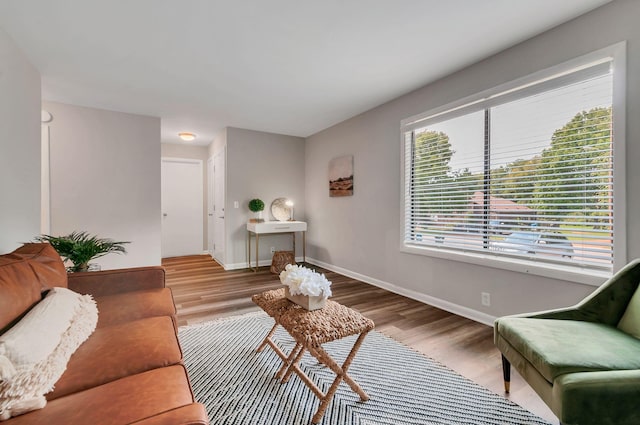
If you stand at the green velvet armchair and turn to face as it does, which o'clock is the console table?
The console table is roughly at 2 o'clock from the green velvet armchair.

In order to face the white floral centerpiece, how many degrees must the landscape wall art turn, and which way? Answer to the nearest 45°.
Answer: approximately 45° to its left

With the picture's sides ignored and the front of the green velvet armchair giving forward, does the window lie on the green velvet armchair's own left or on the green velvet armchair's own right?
on the green velvet armchair's own right

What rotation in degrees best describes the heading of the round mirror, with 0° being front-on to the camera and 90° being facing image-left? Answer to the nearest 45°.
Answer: approximately 0°

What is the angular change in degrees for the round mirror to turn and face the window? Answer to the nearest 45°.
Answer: approximately 45° to its left

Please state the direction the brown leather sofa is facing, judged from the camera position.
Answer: facing to the right of the viewer

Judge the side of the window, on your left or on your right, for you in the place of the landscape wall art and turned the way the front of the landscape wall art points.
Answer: on your left

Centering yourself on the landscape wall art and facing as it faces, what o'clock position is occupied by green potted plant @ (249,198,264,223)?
The green potted plant is roughly at 2 o'clock from the landscape wall art.

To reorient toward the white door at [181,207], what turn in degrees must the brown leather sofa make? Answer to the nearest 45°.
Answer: approximately 90° to its left

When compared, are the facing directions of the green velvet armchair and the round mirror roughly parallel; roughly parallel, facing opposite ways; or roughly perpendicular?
roughly perpendicular

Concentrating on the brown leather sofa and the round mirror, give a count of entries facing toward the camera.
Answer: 1

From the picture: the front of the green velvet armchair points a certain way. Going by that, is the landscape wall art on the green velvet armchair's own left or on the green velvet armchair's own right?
on the green velvet armchair's own right
